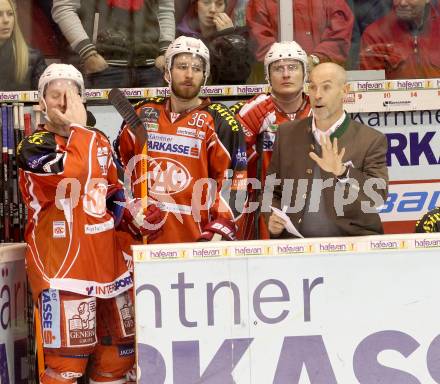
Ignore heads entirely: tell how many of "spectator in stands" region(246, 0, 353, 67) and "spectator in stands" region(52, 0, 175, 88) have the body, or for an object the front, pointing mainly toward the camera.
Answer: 2

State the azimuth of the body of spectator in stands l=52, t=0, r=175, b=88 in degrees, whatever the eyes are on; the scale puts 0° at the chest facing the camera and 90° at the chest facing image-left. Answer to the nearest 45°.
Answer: approximately 0°

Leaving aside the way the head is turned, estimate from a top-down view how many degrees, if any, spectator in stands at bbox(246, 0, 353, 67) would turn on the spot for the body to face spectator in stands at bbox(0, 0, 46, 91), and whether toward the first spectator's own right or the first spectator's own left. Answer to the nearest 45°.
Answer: approximately 90° to the first spectator's own right

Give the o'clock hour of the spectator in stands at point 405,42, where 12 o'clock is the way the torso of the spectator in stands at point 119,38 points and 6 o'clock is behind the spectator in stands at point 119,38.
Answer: the spectator in stands at point 405,42 is roughly at 9 o'clock from the spectator in stands at point 119,38.

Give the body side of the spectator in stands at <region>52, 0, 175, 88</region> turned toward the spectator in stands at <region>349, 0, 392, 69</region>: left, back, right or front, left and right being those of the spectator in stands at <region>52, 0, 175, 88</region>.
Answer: left

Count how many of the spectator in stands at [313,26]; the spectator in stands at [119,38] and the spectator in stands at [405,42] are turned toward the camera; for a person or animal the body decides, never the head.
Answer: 3

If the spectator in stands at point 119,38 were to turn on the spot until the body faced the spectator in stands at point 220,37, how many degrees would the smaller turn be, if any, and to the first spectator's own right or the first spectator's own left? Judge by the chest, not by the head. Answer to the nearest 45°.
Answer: approximately 90° to the first spectator's own left

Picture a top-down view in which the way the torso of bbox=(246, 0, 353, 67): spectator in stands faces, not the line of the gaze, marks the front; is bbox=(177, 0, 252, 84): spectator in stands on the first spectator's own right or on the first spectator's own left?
on the first spectator's own right

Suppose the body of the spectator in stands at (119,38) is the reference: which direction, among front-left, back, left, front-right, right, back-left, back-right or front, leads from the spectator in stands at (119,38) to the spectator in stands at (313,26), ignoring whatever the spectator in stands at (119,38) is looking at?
left
